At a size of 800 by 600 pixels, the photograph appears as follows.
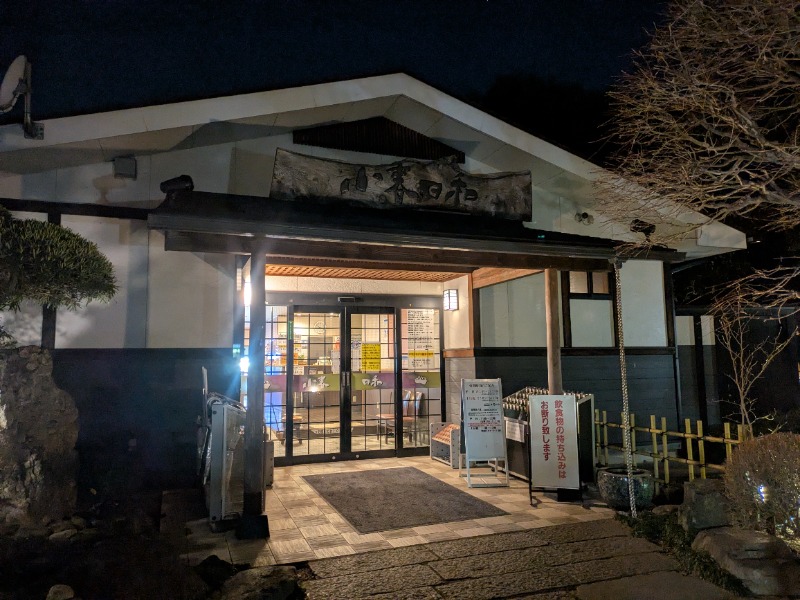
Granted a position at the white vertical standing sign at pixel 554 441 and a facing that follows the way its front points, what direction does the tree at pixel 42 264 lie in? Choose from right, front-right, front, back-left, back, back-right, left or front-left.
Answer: front-right

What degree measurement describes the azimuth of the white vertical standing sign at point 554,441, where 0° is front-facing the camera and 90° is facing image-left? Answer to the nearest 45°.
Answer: approximately 0°

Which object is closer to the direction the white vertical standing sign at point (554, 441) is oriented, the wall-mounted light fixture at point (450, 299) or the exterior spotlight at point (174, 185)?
the exterior spotlight

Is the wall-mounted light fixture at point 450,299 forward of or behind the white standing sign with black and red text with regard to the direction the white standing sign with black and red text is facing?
behind

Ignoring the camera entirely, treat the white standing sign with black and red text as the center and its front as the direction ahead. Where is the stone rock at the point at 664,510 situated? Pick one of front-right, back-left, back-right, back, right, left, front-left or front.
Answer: front-left

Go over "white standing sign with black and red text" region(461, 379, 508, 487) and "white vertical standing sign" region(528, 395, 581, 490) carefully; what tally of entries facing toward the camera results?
2

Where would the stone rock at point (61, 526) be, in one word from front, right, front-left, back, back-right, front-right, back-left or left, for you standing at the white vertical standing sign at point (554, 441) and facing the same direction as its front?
front-right

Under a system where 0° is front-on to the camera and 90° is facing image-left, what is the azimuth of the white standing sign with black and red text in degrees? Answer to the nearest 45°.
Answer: approximately 0°

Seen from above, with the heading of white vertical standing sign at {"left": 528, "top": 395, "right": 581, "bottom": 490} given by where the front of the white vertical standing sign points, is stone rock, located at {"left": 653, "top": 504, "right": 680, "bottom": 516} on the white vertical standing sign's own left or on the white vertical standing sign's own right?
on the white vertical standing sign's own left

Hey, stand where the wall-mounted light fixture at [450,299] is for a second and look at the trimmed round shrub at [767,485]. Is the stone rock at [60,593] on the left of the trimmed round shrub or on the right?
right
